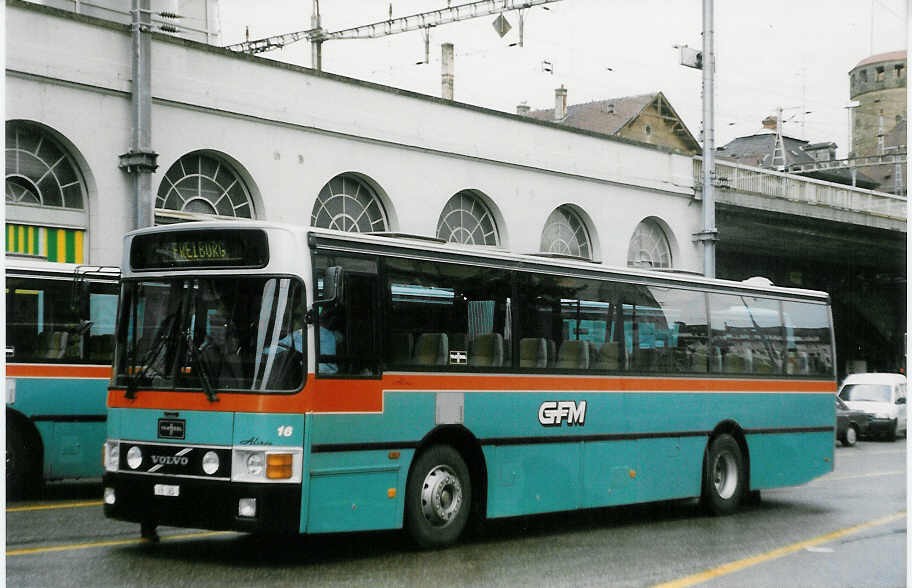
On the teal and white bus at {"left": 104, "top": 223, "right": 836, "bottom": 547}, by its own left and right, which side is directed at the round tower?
back

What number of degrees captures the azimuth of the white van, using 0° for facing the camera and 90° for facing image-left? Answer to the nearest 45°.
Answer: approximately 45°

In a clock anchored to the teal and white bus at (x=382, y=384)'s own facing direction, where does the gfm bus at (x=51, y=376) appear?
The gfm bus is roughly at 3 o'clock from the teal and white bus.

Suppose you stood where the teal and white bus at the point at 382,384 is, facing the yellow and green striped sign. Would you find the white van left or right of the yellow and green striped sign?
right

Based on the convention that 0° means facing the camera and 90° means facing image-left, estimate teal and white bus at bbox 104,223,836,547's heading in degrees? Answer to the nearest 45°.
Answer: approximately 45°
